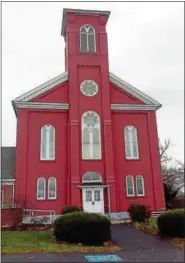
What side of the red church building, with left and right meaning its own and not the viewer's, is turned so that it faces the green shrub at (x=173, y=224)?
front

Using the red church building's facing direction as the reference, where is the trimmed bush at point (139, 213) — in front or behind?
in front

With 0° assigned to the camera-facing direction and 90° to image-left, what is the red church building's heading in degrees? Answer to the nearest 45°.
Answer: approximately 0°
